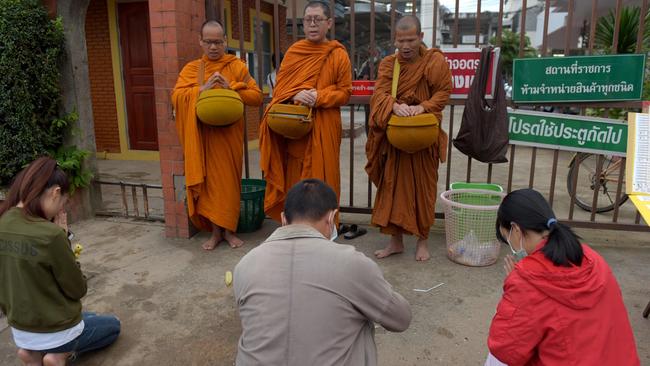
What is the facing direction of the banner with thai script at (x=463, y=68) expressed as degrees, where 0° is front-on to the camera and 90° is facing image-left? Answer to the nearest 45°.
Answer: approximately 0°

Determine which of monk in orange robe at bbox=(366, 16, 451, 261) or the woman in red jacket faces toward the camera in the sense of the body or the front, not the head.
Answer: the monk in orange robe

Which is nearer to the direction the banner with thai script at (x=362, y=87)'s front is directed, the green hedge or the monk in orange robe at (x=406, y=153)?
the monk in orange robe

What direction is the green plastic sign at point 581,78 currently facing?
toward the camera

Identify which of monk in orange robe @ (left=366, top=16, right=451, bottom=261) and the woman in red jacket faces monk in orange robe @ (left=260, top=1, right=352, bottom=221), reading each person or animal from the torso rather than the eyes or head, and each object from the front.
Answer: the woman in red jacket

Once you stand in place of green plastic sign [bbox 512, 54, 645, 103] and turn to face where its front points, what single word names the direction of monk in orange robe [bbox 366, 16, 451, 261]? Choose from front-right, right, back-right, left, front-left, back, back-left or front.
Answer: front-right

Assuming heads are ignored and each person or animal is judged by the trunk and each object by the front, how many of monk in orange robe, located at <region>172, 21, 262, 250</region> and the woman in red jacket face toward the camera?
1

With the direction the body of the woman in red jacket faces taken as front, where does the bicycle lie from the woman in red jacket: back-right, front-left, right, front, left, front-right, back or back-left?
front-right

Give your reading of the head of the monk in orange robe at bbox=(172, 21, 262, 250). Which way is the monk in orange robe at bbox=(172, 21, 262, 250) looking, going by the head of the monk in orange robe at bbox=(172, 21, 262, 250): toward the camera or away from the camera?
toward the camera

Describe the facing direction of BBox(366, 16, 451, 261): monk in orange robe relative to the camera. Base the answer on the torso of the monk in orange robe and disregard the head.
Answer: toward the camera

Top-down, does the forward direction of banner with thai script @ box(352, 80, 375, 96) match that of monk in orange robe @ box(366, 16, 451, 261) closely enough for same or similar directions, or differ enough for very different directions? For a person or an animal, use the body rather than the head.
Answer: same or similar directions

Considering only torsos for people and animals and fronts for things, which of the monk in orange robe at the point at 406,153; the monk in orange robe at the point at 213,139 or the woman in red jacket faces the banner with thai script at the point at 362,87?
the woman in red jacket

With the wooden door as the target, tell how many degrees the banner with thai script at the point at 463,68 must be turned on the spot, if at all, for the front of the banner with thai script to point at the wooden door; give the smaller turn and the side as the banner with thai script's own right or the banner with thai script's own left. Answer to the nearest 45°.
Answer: approximately 135° to the banner with thai script's own right
